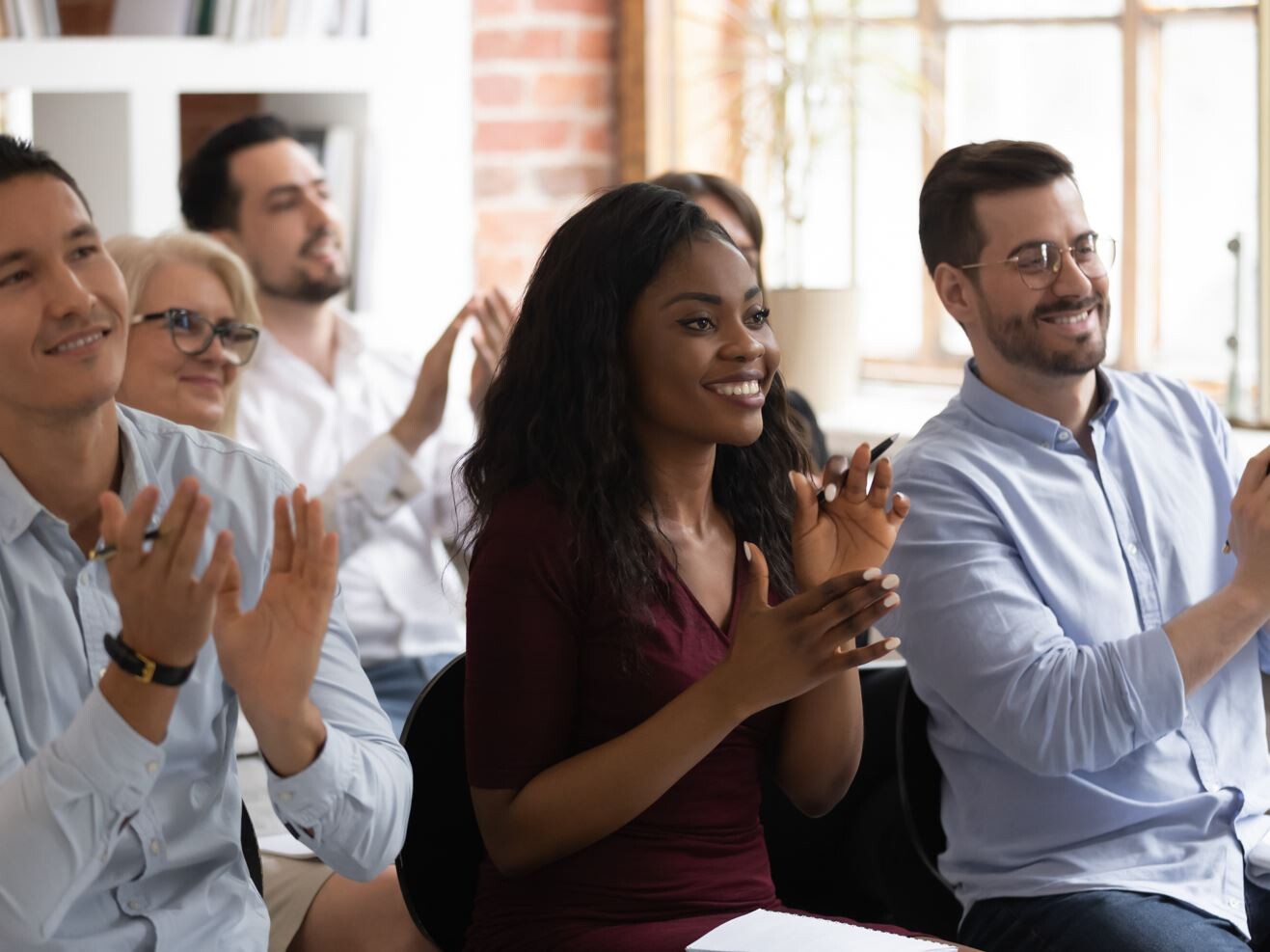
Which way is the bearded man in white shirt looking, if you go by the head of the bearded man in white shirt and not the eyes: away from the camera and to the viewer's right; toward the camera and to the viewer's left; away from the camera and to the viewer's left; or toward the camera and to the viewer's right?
toward the camera and to the viewer's right

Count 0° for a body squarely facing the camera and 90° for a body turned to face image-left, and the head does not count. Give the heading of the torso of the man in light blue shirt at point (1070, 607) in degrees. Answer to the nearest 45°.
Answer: approximately 315°

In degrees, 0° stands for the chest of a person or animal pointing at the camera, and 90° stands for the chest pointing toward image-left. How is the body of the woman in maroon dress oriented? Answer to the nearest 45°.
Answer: approximately 315°

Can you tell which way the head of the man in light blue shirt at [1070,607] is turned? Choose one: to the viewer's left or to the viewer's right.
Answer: to the viewer's right

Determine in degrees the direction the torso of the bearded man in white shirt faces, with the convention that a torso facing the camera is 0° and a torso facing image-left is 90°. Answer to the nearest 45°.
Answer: approximately 315°
